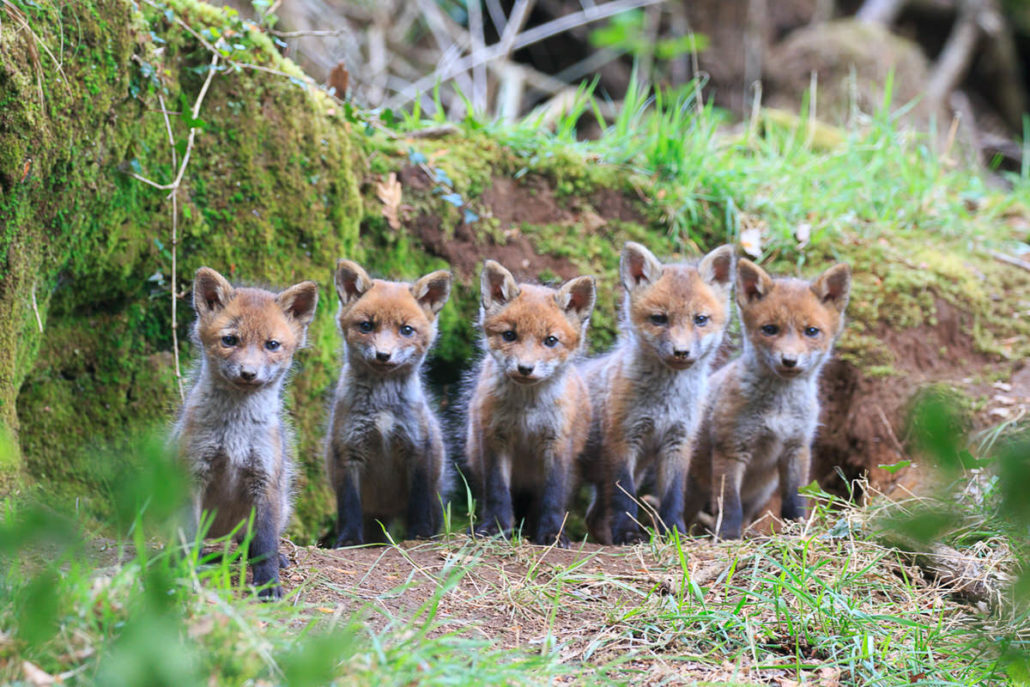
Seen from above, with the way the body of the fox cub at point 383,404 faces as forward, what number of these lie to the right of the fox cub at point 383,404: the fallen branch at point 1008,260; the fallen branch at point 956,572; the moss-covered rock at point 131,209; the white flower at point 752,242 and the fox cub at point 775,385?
1

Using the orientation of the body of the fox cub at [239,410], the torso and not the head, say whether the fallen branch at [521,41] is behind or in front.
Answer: behind

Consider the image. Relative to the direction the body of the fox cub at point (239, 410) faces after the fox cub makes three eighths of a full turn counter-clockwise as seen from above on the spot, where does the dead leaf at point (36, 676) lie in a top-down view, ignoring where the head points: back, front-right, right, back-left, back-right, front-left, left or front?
back-right

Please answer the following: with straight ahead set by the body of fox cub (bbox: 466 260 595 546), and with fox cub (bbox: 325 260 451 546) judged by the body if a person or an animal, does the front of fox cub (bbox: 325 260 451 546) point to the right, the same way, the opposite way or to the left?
the same way

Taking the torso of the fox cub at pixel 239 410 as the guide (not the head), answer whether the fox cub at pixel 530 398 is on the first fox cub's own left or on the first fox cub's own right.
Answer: on the first fox cub's own left

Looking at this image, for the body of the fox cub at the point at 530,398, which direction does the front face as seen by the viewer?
toward the camera

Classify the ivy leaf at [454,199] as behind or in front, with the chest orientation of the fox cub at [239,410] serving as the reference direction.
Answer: behind

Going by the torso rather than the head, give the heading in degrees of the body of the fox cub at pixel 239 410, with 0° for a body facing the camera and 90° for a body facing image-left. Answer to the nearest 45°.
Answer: approximately 0°

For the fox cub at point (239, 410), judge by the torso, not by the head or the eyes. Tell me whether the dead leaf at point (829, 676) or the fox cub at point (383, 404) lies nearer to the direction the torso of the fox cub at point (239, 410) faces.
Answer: the dead leaf

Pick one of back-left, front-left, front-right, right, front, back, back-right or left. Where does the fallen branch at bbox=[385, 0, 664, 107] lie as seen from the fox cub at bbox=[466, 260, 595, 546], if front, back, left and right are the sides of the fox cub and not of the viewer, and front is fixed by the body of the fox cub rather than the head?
back

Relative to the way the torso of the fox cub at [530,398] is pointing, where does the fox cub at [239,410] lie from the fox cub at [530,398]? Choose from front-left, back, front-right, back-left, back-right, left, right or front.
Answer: front-right

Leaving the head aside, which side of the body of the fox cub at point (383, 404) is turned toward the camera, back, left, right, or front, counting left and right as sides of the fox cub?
front

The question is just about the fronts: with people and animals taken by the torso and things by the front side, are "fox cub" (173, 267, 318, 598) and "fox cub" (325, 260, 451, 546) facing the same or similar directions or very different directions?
same or similar directions

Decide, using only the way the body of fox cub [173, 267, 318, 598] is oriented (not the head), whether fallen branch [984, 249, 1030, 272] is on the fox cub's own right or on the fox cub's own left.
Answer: on the fox cub's own left

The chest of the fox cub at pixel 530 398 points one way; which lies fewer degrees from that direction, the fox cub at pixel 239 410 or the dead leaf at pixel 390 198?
the fox cub
